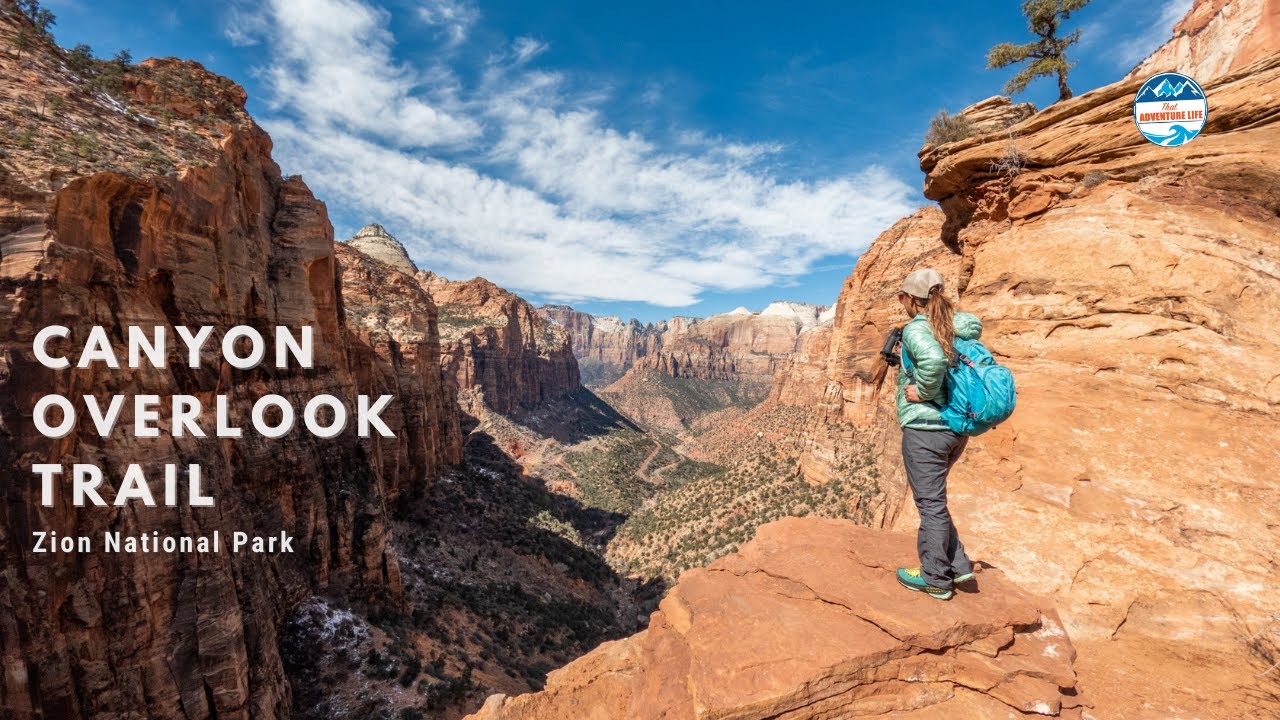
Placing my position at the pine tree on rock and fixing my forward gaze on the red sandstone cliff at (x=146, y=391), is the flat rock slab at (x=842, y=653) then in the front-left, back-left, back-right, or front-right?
back-left

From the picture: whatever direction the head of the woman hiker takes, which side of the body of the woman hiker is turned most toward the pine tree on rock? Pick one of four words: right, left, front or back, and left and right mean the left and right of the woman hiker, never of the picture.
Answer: right

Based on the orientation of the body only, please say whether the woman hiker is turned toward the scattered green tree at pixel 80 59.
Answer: yes

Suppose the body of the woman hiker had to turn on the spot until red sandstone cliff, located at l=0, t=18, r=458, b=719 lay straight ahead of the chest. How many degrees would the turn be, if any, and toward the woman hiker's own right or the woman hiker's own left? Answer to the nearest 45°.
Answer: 0° — they already face it

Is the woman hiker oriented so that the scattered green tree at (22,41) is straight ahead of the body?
yes

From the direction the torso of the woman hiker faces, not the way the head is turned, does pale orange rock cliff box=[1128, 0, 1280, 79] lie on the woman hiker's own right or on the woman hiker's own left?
on the woman hiker's own right

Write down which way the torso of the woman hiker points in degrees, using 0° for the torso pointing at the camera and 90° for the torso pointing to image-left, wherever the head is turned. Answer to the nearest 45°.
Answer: approximately 90°

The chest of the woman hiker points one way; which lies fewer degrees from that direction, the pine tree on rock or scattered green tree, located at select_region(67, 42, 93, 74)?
the scattered green tree
